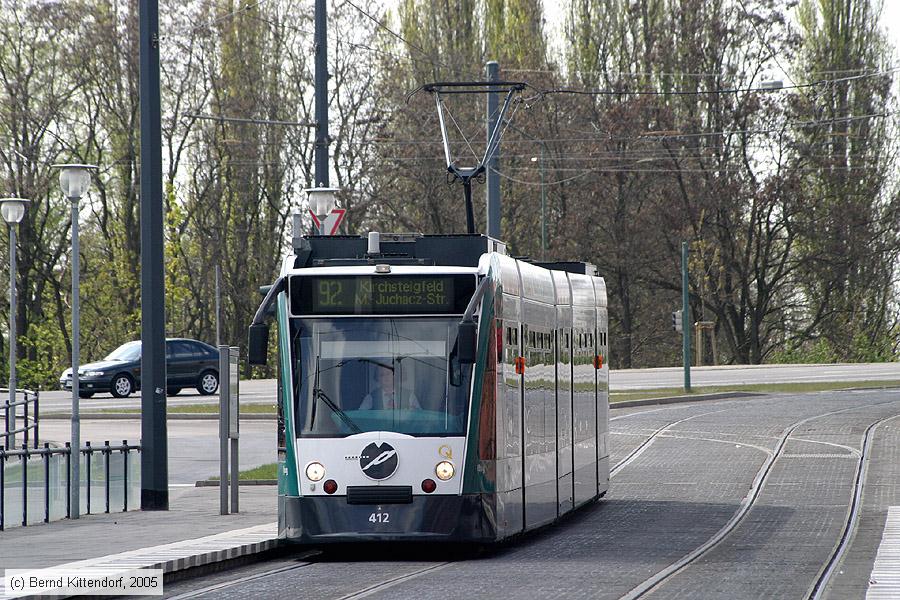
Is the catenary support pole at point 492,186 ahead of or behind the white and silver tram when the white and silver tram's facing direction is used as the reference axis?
behind

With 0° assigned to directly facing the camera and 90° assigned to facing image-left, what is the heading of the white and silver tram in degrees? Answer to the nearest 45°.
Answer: approximately 0°

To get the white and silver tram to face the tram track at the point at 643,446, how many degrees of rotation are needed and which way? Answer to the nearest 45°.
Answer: approximately 180°

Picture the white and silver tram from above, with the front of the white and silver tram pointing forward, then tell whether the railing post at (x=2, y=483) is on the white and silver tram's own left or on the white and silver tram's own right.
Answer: on the white and silver tram's own right

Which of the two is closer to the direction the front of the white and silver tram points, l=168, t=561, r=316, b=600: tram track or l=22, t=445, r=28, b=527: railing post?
the tram track

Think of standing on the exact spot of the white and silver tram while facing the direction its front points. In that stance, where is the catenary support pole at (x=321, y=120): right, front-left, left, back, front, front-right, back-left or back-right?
back

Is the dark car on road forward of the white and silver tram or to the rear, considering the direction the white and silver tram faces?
to the rear

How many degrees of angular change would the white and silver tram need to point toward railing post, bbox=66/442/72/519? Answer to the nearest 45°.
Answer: approximately 45° to its right
